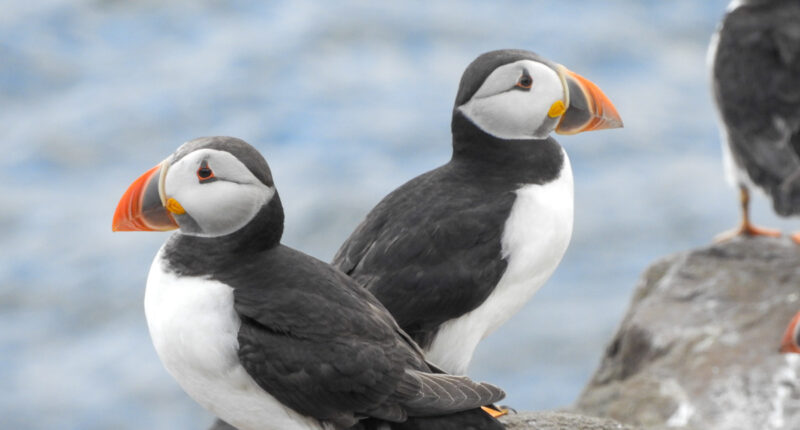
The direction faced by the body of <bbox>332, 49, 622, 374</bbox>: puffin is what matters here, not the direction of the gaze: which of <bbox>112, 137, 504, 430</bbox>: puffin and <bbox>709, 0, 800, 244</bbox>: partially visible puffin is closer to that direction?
the partially visible puffin

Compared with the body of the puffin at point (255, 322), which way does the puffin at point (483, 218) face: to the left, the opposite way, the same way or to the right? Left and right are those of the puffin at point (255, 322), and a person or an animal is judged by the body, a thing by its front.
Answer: the opposite way

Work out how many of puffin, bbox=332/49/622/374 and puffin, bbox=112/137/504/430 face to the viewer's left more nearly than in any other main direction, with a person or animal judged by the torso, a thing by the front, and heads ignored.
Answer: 1

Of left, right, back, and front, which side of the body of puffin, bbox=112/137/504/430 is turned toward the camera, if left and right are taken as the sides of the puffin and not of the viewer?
left

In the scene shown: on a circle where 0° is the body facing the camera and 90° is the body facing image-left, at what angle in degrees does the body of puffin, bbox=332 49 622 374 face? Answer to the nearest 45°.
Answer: approximately 270°

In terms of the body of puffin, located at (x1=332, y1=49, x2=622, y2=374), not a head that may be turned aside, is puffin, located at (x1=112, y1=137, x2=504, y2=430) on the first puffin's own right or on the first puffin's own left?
on the first puffin's own right

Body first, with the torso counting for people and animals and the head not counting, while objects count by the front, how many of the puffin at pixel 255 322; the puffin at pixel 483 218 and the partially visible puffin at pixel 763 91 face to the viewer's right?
1

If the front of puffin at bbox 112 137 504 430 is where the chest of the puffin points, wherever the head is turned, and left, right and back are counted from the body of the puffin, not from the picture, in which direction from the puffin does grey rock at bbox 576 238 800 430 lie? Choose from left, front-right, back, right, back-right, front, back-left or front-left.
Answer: back-right

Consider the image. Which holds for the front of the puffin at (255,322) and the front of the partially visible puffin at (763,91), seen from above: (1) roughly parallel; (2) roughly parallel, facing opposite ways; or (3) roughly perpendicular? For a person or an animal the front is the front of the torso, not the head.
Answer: roughly perpendicular

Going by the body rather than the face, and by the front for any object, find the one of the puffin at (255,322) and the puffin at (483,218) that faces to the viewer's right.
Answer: the puffin at (483,218)

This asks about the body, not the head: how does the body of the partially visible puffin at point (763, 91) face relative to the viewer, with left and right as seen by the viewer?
facing away from the viewer and to the left of the viewer
